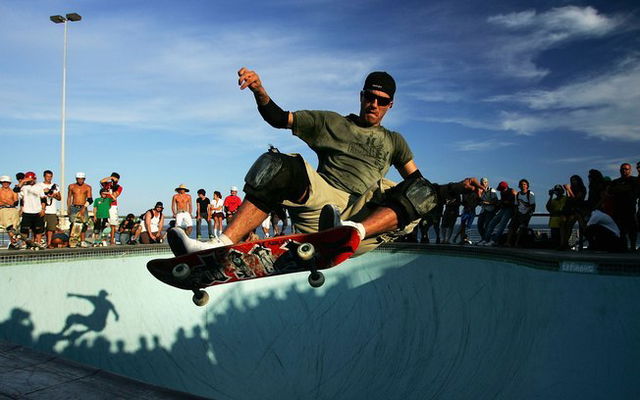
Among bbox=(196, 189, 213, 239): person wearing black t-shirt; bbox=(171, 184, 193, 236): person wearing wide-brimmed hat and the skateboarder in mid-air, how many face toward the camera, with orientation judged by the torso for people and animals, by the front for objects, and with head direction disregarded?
3

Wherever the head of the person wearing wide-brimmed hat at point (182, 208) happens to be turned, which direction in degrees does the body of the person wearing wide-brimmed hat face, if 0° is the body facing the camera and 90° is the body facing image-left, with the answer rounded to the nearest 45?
approximately 0°

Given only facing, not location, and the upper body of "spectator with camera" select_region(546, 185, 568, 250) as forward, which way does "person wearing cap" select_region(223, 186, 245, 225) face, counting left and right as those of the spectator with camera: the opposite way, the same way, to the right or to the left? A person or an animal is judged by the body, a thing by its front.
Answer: to the left

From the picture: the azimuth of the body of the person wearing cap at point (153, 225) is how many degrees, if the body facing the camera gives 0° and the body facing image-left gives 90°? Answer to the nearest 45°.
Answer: approximately 315°

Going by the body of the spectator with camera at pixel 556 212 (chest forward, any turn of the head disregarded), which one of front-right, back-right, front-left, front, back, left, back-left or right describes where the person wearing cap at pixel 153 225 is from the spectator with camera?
front-right

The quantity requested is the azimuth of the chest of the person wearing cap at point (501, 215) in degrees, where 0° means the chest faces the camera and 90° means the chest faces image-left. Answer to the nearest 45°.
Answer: approximately 45°

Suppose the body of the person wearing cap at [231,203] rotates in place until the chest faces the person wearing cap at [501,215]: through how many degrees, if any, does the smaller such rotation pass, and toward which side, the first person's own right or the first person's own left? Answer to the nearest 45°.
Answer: approximately 45° to the first person's own left

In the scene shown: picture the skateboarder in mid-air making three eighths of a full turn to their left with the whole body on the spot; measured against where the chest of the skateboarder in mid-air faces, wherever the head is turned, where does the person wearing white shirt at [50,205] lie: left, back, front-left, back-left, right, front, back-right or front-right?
left
